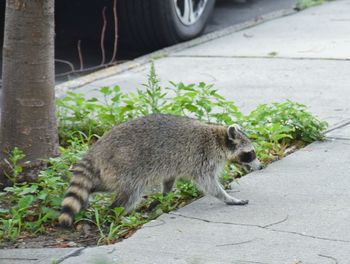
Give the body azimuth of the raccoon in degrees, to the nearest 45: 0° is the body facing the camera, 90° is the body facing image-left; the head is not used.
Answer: approximately 270°

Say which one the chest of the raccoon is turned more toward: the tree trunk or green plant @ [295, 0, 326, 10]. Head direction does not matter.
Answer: the green plant

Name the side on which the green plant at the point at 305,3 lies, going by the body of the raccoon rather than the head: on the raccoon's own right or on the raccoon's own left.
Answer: on the raccoon's own left

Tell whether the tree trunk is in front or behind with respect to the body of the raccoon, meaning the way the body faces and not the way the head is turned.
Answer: behind
